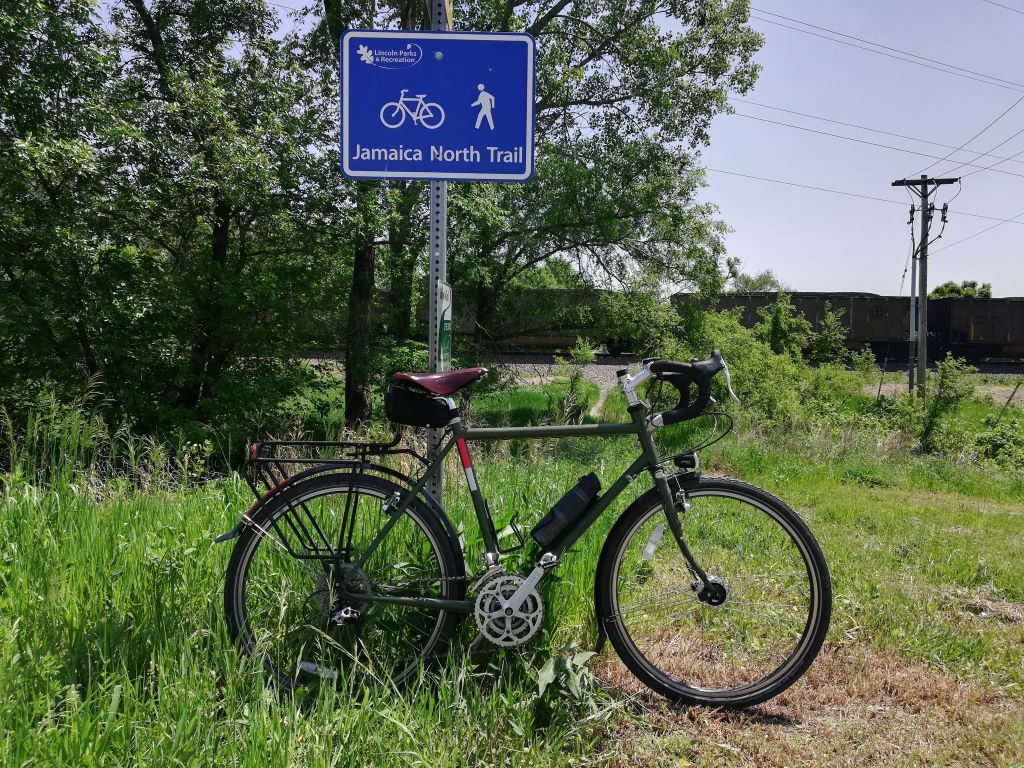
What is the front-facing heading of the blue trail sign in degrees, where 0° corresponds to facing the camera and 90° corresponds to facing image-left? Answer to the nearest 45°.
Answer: approximately 0°

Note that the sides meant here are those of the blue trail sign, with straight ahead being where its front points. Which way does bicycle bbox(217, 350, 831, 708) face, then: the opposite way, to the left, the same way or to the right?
to the left

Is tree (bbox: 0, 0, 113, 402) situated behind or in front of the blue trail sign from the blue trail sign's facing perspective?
behind

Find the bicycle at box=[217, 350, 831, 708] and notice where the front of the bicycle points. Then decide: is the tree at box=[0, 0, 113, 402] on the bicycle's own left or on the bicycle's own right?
on the bicycle's own left

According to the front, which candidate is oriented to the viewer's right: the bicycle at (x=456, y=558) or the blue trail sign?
the bicycle

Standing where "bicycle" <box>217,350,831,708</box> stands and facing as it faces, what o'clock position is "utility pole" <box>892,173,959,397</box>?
The utility pole is roughly at 10 o'clock from the bicycle.

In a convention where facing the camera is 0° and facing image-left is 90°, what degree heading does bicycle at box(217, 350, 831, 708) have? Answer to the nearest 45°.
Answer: approximately 270°

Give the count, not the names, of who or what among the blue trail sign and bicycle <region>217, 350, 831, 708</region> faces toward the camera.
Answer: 1
